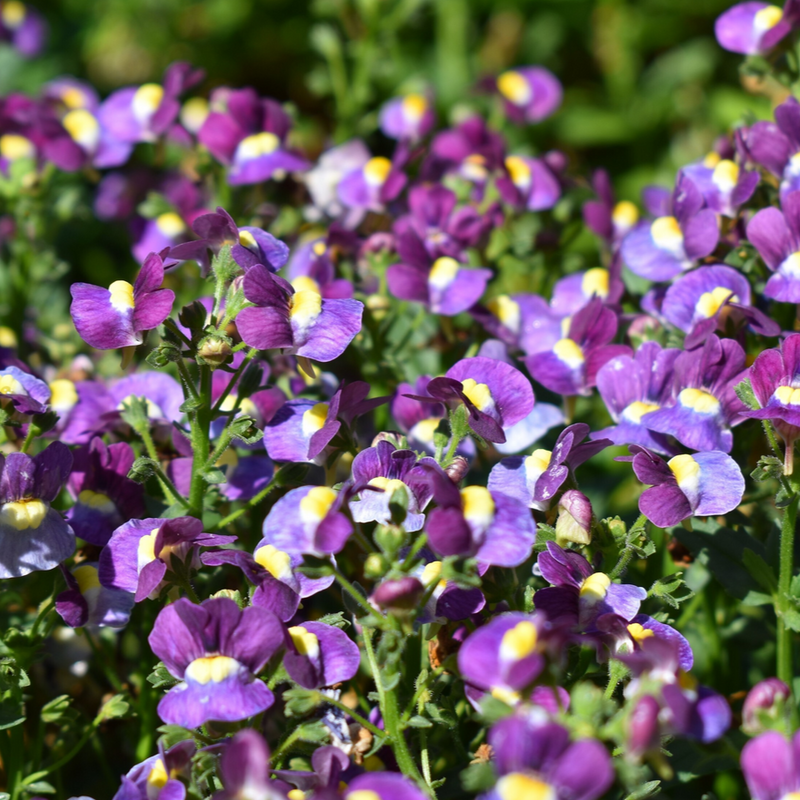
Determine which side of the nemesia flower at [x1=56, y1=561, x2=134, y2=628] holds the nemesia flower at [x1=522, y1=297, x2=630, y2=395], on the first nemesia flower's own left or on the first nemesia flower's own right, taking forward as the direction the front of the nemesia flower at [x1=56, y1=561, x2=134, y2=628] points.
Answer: on the first nemesia flower's own left

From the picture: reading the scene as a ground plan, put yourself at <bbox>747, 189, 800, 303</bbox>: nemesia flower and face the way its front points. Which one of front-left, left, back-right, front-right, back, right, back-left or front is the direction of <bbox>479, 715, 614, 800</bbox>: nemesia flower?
front

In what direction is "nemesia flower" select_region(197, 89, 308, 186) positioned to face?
toward the camera

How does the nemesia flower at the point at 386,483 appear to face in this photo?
toward the camera

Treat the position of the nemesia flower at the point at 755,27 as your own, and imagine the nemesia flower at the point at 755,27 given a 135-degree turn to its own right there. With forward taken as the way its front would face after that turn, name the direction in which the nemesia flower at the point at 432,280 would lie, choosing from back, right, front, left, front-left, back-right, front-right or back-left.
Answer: back-left

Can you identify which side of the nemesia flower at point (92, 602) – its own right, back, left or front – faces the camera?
front

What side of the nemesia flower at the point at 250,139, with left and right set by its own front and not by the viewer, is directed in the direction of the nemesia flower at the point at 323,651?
front

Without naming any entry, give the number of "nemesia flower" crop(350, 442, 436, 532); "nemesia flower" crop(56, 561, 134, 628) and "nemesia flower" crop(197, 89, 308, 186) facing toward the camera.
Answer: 3

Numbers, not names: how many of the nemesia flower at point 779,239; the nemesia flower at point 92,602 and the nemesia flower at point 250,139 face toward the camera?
3

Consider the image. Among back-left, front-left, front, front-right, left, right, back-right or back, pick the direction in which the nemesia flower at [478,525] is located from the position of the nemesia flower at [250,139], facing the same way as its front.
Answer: front

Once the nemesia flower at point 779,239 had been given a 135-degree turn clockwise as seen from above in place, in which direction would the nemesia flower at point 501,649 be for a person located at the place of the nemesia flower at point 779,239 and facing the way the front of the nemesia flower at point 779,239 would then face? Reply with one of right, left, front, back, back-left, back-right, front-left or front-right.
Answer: back-left
